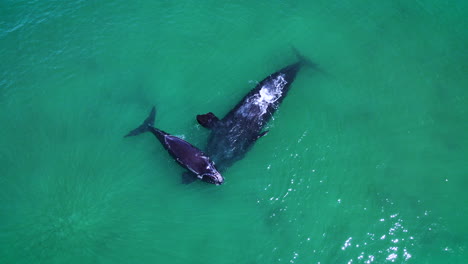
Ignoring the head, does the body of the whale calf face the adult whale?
no

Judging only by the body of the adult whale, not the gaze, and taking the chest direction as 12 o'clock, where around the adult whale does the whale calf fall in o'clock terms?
The whale calf is roughly at 12 o'clock from the adult whale.

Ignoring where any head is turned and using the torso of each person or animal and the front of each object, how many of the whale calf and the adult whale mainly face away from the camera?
0

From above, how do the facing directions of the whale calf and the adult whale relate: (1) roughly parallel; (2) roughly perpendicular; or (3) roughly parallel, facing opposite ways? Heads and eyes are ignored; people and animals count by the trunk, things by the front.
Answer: roughly perpendicular

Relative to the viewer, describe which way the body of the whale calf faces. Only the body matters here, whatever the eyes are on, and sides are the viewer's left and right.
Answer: facing the viewer and to the right of the viewer

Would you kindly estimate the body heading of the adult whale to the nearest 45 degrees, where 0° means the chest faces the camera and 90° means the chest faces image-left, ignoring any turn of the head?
approximately 45°
